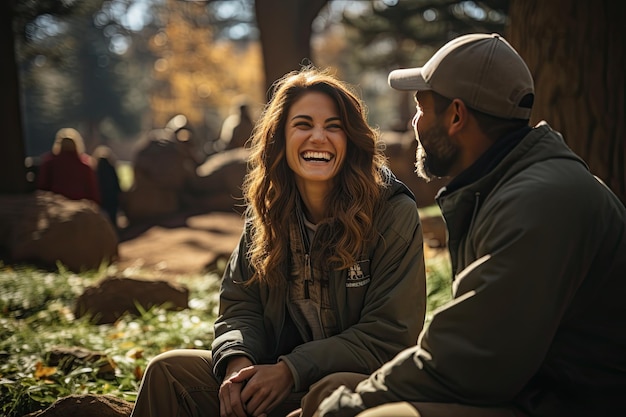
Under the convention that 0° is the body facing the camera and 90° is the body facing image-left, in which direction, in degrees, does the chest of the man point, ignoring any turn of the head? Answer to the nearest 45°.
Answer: approximately 90°

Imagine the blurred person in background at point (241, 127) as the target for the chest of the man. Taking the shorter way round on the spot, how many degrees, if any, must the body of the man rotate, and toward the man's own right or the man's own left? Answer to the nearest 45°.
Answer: approximately 90° to the man's own right

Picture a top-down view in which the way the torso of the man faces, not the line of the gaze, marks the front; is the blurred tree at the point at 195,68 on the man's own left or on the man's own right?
on the man's own right

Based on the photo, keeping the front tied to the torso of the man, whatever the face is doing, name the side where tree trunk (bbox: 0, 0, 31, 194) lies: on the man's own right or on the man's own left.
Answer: on the man's own right

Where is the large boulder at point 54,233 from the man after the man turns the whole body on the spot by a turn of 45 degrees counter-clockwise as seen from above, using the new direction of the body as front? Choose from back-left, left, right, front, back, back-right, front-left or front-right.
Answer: right

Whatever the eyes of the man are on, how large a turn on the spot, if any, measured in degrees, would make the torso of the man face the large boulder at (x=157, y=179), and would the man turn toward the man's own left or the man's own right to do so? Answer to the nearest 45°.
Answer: approximately 45° to the man's own right

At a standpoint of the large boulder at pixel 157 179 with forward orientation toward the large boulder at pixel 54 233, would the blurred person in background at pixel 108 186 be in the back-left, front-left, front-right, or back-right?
front-right

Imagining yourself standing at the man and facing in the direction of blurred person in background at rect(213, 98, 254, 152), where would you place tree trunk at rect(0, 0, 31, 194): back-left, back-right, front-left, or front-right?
front-left

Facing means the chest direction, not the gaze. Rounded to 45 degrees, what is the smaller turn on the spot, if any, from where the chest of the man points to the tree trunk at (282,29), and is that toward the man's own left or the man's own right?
approximately 90° to the man's own right

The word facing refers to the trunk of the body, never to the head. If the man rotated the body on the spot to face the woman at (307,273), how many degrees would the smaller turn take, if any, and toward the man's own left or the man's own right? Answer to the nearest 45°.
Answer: approximately 45° to the man's own right

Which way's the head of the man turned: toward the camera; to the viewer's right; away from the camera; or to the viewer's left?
to the viewer's left
